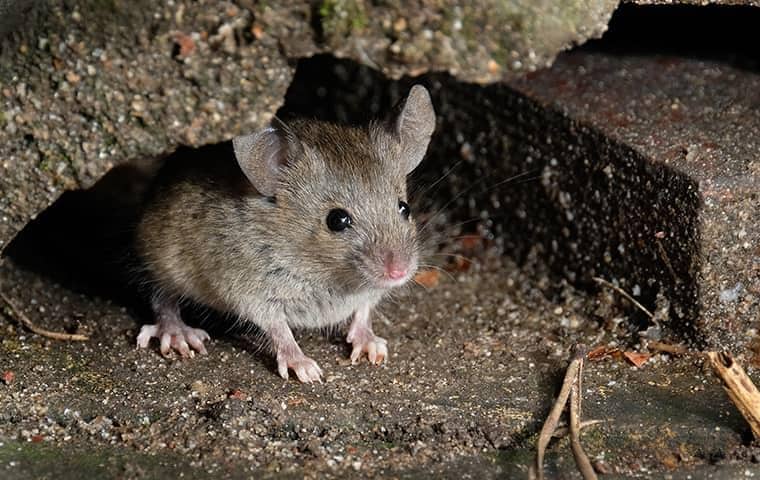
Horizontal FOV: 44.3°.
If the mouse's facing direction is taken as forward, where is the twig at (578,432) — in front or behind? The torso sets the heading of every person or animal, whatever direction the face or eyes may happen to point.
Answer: in front

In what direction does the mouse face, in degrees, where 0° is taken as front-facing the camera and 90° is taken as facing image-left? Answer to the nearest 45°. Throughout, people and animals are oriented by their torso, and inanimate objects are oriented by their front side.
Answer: approximately 315°

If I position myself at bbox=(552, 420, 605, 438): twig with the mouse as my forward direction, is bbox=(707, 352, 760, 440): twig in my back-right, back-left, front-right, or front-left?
back-right

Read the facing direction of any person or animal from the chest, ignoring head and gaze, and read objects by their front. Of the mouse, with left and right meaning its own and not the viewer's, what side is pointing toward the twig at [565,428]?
front

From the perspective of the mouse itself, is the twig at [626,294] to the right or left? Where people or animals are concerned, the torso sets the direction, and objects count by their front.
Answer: on its left

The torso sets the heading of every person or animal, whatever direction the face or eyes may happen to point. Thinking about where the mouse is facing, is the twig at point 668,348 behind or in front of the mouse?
in front

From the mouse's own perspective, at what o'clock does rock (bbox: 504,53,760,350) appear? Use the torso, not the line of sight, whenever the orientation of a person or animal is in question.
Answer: The rock is roughly at 10 o'clock from the mouse.

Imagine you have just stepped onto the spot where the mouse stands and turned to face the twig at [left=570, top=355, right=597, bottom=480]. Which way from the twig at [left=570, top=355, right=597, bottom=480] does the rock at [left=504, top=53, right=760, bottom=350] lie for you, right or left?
left

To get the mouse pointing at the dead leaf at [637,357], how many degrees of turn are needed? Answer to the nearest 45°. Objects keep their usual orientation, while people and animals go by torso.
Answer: approximately 45° to its left

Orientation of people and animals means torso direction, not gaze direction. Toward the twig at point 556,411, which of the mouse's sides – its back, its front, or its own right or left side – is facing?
front

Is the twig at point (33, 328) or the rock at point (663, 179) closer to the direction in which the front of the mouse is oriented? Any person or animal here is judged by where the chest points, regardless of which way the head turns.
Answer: the rock

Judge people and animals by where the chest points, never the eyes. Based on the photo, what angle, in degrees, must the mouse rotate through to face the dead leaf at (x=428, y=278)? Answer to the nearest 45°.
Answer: approximately 90° to its left
